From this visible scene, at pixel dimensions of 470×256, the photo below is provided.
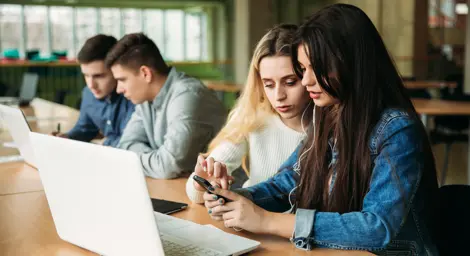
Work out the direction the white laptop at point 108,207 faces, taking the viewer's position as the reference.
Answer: facing away from the viewer and to the right of the viewer

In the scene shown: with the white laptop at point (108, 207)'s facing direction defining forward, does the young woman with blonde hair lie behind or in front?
in front

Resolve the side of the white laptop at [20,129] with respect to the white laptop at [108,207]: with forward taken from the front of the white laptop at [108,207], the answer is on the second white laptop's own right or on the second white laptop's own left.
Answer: on the second white laptop's own left

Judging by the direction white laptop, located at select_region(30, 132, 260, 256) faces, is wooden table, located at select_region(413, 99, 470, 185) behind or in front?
in front

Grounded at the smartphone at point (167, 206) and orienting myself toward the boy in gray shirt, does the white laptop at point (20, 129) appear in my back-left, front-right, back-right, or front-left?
front-left

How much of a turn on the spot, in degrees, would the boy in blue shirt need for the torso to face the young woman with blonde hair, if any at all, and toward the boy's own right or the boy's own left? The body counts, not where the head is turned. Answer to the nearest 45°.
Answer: approximately 45° to the boy's own left
